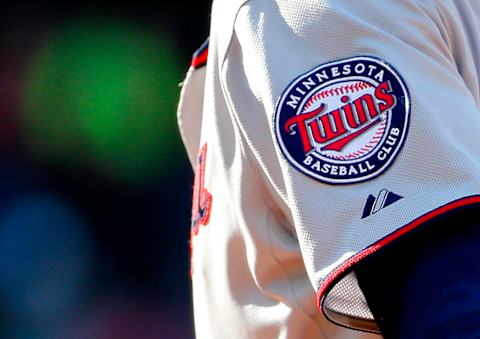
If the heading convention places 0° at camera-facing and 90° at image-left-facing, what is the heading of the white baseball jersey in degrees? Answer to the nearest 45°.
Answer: approximately 90°
